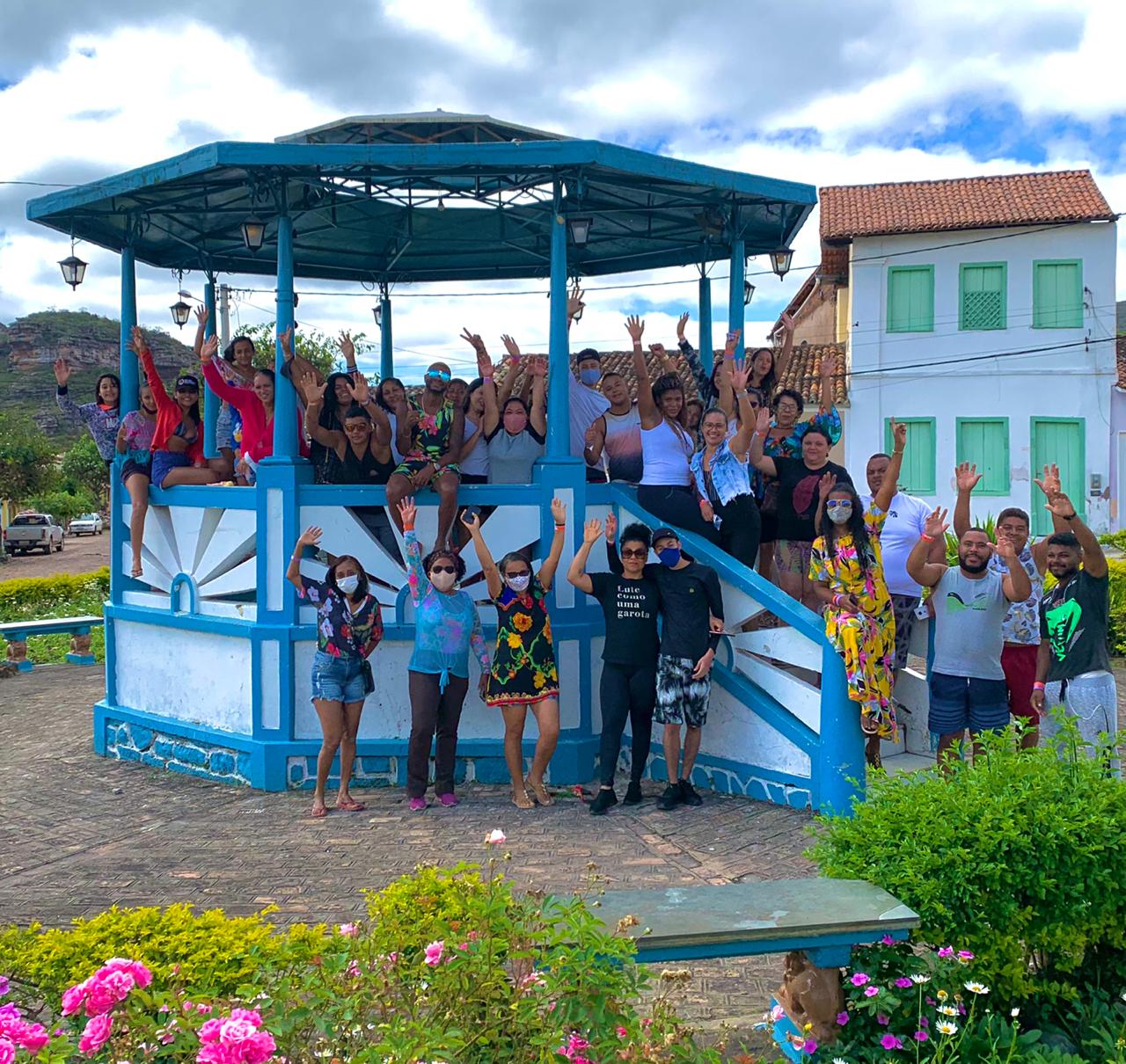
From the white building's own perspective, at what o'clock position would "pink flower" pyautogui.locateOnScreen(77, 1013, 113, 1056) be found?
The pink flower is roughly at 12 o'clock from the white building.

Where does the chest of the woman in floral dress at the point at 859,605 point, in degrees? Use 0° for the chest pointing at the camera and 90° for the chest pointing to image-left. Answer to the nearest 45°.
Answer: approximately 0°

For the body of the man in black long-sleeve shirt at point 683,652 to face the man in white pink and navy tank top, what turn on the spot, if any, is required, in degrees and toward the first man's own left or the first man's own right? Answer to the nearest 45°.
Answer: approximately 180°

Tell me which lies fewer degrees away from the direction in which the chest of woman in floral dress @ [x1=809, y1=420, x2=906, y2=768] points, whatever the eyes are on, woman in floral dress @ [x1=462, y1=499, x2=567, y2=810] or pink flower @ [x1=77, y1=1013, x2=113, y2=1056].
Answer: the pink flower

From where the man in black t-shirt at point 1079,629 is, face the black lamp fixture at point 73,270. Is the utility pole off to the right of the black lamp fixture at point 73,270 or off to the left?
right

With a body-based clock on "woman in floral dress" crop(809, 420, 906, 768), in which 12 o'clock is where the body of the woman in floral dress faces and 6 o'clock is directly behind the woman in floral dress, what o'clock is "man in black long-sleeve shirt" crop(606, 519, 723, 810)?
The man in black long-sleeve shirt is roughly at 3 o'clock from the woman in floral dress.

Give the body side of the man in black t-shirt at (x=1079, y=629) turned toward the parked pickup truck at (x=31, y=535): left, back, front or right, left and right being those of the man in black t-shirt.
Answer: right
